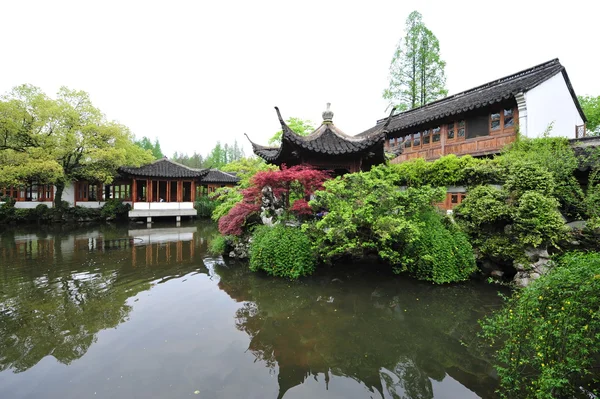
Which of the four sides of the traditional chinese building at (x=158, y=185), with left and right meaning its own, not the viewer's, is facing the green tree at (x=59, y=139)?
right

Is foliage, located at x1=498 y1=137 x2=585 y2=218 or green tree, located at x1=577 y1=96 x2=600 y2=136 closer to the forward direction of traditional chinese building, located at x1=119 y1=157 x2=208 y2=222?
the foliage

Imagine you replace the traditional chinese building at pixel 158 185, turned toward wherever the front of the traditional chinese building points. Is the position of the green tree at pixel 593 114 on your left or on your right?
on your left

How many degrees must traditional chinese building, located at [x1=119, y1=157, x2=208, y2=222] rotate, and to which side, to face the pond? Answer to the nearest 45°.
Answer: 0° — it already faces it

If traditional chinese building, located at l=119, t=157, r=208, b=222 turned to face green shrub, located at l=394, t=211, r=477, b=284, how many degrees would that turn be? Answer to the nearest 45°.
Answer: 0° — it already faces it

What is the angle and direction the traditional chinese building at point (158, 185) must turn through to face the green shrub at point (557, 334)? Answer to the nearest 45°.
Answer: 0° — it already faces it

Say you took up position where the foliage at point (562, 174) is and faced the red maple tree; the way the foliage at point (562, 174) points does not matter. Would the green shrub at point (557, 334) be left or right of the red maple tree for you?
left

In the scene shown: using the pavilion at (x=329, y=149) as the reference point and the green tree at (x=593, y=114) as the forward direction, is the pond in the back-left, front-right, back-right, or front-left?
back-right

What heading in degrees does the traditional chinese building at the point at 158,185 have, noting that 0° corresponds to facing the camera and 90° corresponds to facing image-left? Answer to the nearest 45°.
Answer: approximately 0°
